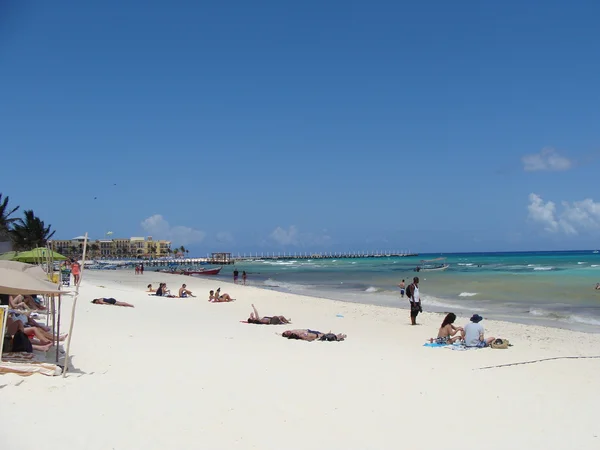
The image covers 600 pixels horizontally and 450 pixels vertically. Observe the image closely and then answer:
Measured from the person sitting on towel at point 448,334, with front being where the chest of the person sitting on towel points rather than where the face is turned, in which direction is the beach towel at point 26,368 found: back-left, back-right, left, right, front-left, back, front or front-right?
back

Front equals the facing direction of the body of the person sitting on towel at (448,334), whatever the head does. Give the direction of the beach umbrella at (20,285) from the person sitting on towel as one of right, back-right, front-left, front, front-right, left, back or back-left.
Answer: back

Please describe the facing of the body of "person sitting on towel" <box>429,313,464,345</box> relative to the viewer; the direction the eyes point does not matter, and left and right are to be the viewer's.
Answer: facing away from the viewer and to the right of the viewer

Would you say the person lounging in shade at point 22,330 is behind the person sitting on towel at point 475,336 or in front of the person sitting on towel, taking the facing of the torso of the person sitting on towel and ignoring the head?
behind

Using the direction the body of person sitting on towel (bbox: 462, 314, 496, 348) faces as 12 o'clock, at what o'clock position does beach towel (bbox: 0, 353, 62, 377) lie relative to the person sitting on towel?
The beach towel is roughly at 8 o'clock from the person sitting on towel.

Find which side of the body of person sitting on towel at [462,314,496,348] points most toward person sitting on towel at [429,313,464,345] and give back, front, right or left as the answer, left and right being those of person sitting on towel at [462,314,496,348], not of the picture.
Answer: left

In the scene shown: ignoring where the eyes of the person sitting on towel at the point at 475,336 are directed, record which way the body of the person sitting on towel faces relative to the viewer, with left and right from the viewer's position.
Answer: facing away from the viewer and to the right of the viewer

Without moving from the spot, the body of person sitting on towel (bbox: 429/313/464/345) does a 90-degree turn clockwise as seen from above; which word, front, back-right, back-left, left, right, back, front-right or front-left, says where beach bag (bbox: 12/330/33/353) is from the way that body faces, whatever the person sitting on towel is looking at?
right

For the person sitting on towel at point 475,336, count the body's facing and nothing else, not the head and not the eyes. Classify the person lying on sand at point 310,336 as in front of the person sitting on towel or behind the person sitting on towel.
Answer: behind
